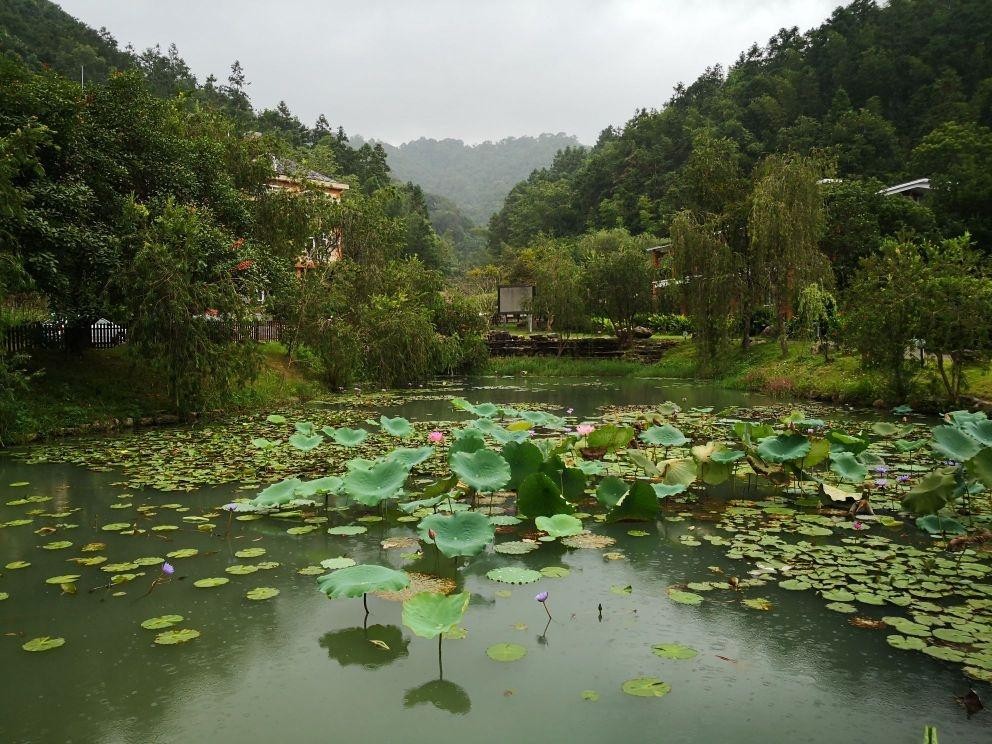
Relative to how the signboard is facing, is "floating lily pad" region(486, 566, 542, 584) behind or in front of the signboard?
in front

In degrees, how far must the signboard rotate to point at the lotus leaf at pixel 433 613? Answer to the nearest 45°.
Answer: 0° — it already faces it

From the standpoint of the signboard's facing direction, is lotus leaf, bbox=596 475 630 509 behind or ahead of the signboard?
ahead

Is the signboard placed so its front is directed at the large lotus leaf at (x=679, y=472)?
yes

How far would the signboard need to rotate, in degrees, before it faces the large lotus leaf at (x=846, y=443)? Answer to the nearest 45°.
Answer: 0° — it already faces it

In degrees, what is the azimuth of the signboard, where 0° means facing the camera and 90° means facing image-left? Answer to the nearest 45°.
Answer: approximately 0°

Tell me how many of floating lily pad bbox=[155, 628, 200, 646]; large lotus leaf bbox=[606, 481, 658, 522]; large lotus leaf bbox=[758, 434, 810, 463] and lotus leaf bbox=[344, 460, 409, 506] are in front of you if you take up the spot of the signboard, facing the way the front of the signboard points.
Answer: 4

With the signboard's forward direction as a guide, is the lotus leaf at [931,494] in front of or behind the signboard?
in front

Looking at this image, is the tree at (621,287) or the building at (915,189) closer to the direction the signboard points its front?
the tree

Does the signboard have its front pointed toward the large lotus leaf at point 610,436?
yes

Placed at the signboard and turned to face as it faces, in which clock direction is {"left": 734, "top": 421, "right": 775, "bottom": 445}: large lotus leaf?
The large lotus leaf is roughly at 12 o'clock from the signboard.

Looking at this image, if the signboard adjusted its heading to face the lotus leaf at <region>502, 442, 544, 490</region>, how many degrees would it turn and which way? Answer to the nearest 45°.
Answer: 0° — it already faces it

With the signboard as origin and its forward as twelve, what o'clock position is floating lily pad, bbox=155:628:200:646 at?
The floating lily pad is roughly at 12 o'clock from the signboard.

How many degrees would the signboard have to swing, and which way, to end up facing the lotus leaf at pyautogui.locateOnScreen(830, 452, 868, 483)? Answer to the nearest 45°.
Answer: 0° — it already faces it
